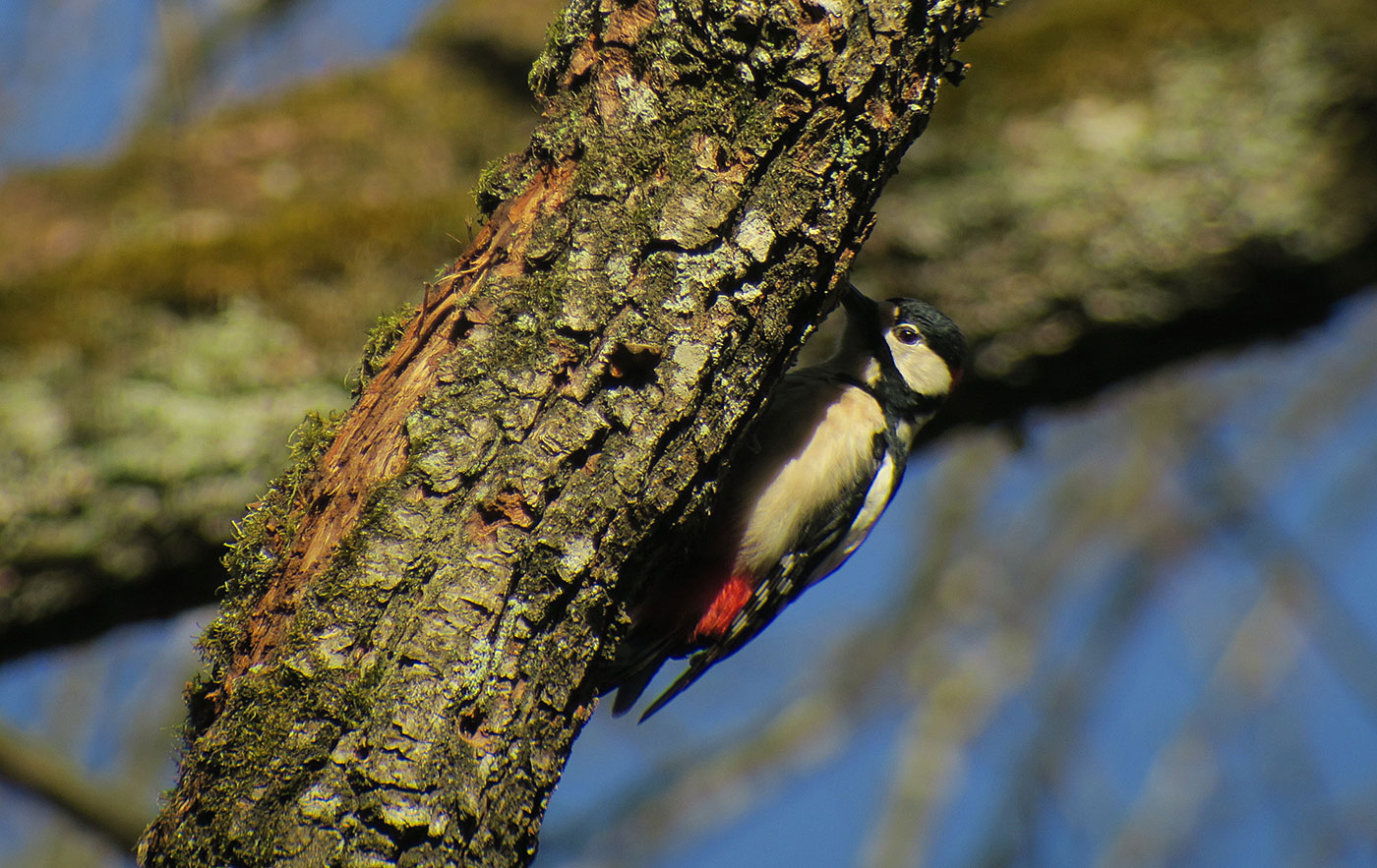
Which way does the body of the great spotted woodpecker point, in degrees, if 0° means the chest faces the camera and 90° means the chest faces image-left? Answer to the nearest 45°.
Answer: approximately 90°
